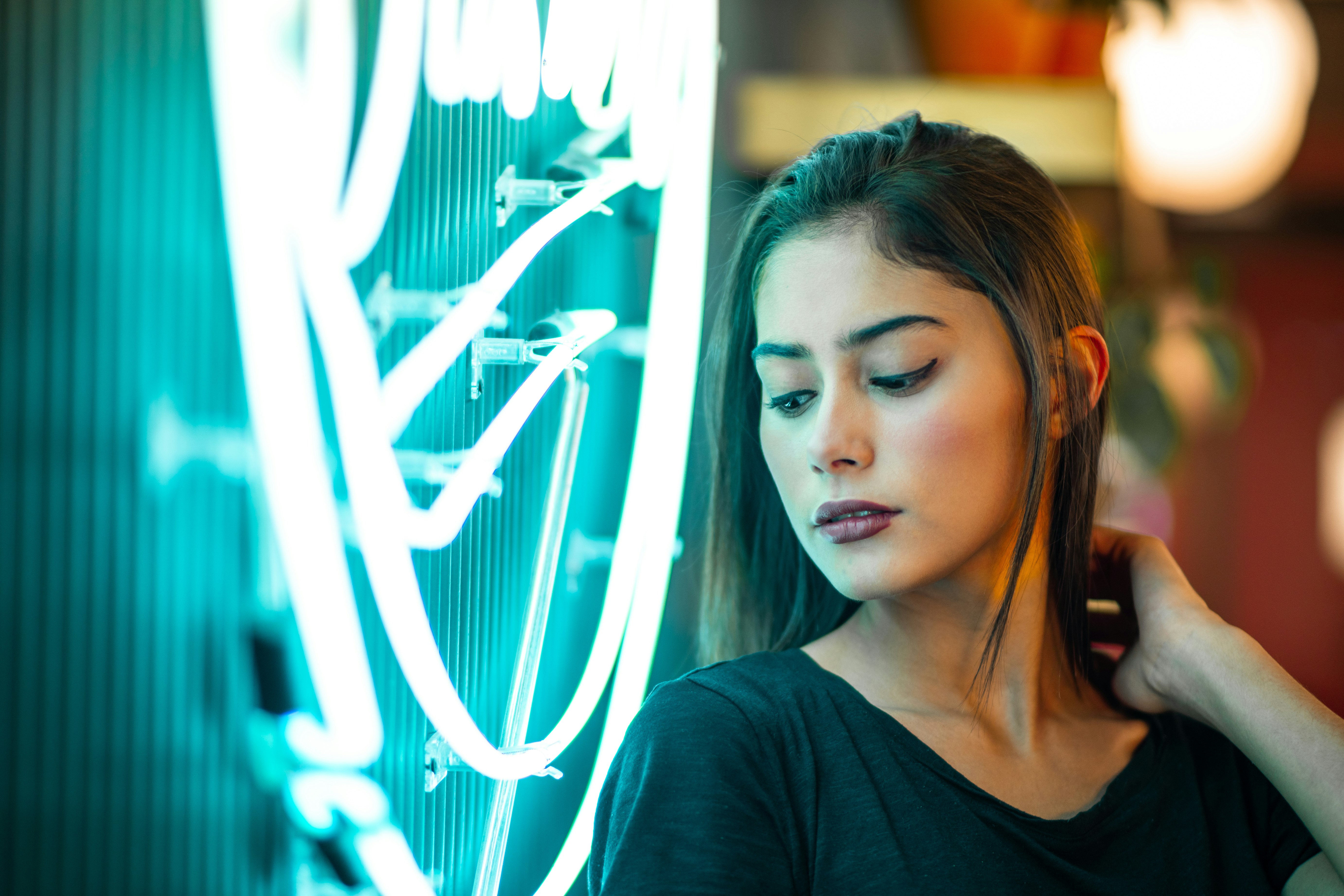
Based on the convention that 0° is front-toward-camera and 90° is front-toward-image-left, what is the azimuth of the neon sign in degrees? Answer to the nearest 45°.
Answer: approximately 315°

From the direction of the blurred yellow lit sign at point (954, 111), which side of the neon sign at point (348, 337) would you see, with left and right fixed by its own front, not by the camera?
left

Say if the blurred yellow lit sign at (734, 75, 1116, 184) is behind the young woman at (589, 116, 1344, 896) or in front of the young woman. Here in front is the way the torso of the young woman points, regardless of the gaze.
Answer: behind

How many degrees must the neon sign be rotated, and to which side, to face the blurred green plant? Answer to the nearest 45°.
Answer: approximately 90° to its left

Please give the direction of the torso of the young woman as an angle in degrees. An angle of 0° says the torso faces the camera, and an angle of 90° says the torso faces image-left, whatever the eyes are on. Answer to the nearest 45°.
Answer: approximately 0°

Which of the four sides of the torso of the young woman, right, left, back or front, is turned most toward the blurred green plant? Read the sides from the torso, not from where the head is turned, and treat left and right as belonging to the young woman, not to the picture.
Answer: back
